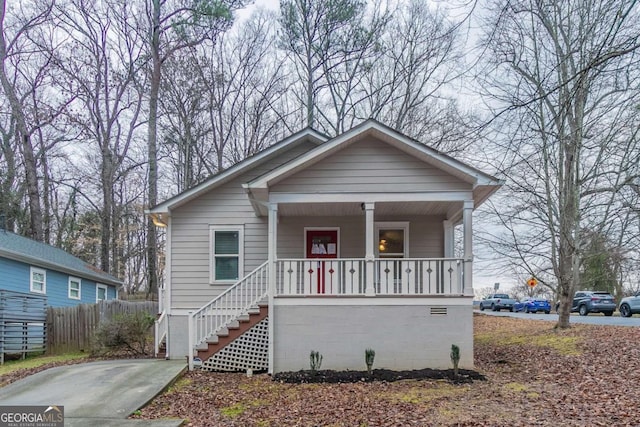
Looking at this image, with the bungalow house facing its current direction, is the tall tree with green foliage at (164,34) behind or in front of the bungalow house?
behind

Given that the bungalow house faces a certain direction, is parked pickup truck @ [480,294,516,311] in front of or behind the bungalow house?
behind

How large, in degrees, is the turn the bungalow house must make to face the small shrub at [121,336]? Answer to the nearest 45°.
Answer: approximately 135° to its right

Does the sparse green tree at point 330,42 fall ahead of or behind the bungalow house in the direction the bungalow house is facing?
behind

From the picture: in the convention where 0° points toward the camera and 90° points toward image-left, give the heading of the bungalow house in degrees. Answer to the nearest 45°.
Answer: approximately 0°
